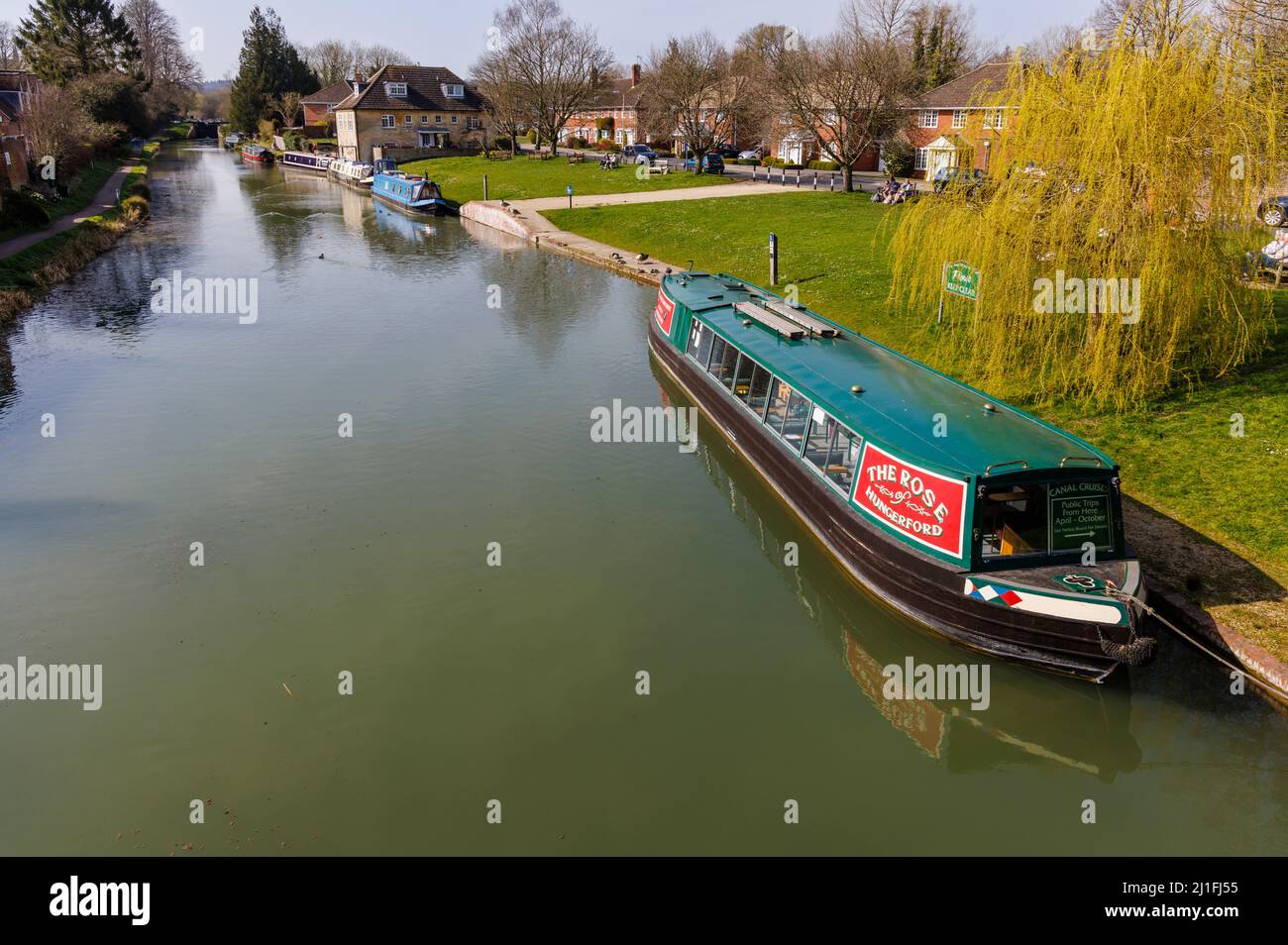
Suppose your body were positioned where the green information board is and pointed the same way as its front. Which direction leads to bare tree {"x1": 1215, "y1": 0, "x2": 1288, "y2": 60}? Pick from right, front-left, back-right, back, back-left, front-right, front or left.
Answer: back

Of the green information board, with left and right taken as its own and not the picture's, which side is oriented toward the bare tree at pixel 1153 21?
back

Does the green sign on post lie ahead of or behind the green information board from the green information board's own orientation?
behind

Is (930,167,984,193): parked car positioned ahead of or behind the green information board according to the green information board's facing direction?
behind

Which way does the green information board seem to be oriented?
toward the camera
